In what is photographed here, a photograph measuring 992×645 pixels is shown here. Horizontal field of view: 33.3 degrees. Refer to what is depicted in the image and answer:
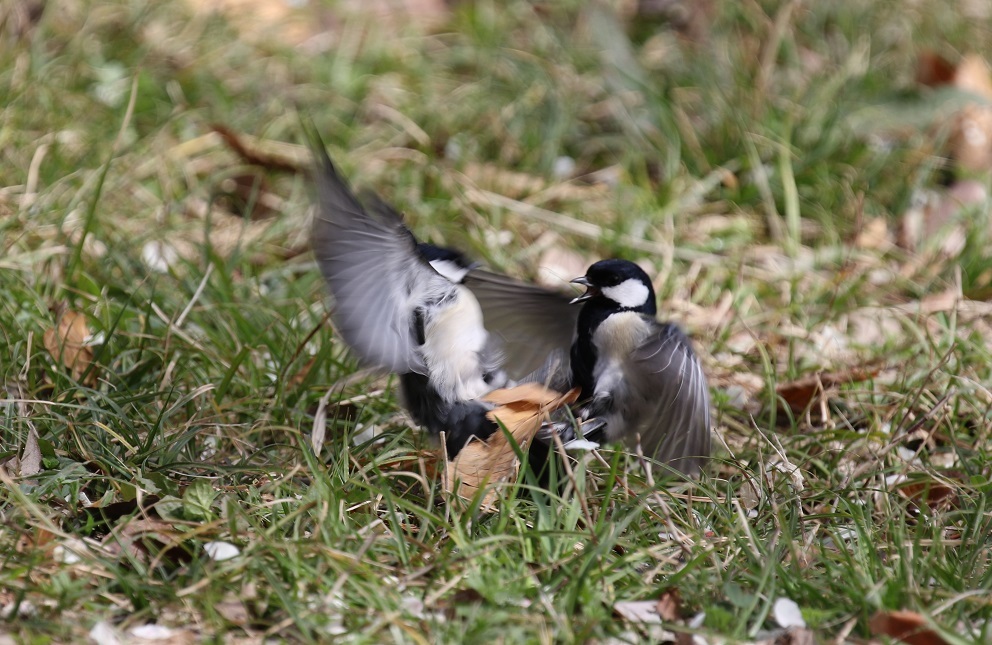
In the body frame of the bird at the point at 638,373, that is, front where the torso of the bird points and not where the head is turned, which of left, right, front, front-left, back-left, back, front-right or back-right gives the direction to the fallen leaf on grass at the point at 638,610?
left

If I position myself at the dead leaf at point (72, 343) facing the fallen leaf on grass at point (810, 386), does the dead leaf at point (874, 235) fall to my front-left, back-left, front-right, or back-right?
front-left

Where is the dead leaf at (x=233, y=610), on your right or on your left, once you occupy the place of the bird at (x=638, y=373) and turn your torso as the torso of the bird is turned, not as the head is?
on your left

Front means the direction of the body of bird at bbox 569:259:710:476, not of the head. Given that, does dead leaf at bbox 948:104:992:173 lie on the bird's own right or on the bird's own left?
on the bird's own right

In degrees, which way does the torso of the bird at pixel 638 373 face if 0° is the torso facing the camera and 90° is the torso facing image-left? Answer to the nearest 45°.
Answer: approximately 90°

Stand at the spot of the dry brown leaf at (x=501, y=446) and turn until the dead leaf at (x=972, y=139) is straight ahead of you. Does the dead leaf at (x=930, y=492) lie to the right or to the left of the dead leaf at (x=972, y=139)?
right

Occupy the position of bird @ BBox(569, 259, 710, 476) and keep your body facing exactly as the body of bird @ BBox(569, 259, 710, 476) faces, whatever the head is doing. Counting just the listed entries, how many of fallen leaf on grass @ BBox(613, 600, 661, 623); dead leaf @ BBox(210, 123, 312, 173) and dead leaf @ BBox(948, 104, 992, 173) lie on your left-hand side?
1

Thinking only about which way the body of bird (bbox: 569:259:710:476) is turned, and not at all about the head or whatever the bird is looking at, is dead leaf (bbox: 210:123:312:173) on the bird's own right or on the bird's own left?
on the bird's own right

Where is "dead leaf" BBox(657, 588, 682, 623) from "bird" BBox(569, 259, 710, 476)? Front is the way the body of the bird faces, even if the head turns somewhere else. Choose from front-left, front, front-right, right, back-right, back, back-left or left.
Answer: left

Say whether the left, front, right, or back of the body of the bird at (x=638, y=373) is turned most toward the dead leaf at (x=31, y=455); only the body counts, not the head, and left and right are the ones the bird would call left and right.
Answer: front

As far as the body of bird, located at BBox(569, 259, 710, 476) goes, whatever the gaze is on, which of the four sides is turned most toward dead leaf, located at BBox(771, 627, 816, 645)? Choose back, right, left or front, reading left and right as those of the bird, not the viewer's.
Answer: left
